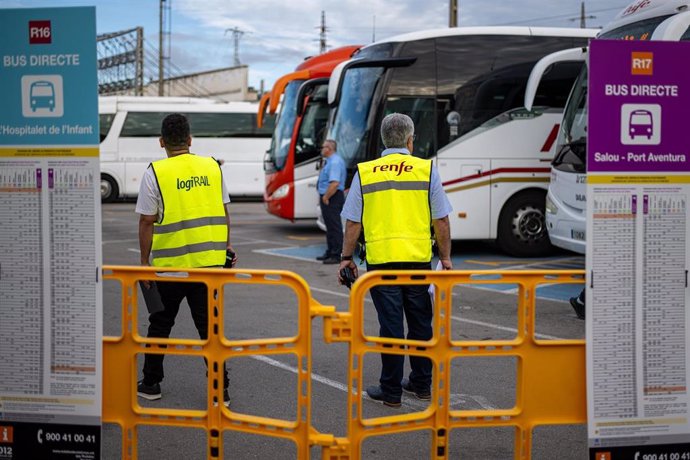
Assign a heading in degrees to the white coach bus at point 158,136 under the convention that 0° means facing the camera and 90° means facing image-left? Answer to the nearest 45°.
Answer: approximately 90°

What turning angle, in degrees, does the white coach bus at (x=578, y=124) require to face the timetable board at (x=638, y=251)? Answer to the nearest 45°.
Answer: approximately 45° to its left

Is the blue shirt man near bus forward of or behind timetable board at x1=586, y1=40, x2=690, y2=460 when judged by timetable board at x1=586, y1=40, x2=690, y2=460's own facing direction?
behind

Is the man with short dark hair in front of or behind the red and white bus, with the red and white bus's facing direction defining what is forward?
in front

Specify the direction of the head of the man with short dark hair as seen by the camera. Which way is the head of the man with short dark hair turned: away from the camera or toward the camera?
away from the camera

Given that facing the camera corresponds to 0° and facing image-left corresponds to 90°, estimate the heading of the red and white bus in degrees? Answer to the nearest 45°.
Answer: approximately 45°

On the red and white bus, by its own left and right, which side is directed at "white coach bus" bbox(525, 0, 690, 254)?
left

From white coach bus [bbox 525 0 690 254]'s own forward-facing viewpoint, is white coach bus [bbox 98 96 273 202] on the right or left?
on its right
